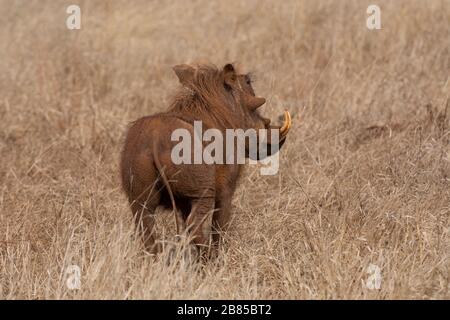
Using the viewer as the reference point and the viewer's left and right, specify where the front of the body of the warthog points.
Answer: facing away from the viewer and to the right of the viewer
